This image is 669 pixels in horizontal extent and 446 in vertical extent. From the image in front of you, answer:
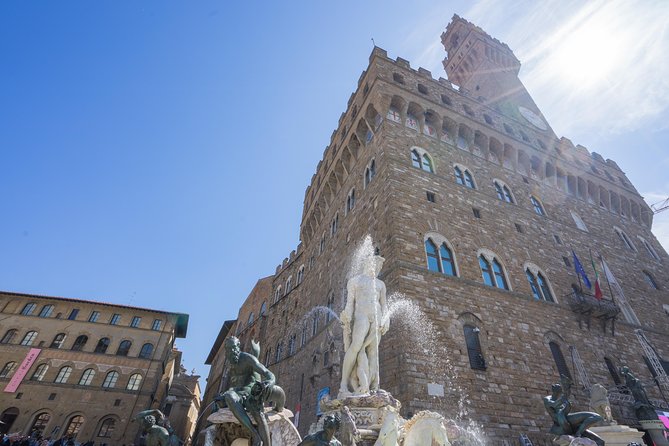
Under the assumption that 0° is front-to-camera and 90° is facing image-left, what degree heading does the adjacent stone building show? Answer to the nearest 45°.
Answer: approximately 0°

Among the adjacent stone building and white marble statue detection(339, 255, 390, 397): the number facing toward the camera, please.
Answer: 2

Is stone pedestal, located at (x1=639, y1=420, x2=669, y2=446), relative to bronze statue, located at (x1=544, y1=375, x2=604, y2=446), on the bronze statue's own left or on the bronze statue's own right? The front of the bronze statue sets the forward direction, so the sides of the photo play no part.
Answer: on the bronze statue's own left

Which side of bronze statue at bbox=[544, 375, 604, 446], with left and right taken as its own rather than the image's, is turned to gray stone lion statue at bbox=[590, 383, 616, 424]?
left

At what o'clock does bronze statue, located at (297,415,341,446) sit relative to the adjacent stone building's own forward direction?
The bronze statue is roughly at 12 o'clock from the adjacent stone building.

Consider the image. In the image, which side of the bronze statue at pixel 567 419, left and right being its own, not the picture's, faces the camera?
right

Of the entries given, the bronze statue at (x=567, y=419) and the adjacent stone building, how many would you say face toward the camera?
1

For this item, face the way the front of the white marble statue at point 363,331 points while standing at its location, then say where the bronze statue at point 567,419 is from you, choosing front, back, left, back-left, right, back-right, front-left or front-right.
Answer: left
